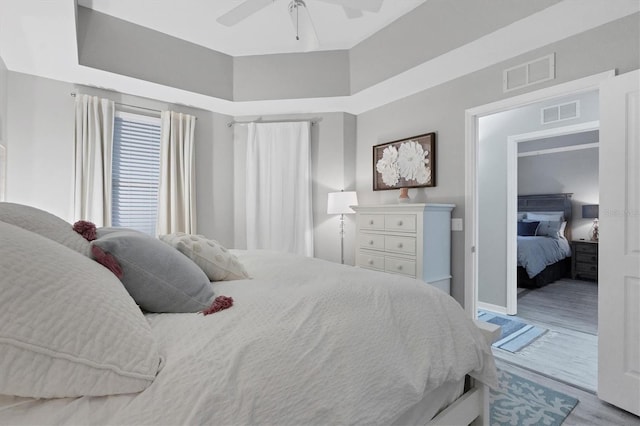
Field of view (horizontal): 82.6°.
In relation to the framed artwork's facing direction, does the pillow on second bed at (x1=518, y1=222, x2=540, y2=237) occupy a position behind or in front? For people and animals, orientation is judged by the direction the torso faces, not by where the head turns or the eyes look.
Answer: behind

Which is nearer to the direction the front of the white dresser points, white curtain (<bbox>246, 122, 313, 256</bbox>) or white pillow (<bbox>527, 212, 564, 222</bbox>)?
the white curtain

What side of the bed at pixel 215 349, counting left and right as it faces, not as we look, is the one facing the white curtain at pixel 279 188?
left

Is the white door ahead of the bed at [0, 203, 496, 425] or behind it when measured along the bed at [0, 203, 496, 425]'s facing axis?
ahead

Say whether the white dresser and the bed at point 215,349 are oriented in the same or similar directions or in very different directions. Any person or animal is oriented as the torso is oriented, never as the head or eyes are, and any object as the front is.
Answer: very different directions

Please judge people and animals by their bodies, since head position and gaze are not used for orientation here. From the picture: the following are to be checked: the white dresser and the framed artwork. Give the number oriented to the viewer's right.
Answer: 0

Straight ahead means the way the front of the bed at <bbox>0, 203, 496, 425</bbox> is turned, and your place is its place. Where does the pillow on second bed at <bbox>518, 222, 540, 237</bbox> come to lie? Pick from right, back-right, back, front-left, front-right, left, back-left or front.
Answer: front-left

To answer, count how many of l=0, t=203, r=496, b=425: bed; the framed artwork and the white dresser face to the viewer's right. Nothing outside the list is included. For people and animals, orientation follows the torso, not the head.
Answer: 1

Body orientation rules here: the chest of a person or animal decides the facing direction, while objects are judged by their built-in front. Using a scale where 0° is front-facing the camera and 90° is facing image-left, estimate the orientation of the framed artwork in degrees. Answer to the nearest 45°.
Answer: approximately 45°

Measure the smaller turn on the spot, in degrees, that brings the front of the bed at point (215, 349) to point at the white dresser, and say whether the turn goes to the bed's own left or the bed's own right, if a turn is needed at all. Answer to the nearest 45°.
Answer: approximately 45° to the bed's own left

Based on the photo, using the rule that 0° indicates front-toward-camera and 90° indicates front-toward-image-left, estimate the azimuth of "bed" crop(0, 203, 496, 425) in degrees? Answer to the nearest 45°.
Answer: approximately 270°

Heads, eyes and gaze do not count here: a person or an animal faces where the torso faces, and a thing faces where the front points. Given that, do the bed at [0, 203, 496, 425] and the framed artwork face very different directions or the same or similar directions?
very different directions

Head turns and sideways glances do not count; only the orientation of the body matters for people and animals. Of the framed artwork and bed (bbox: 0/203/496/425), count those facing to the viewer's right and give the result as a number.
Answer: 1

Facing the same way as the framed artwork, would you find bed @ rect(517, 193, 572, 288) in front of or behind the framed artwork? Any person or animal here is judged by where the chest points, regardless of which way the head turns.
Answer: behind

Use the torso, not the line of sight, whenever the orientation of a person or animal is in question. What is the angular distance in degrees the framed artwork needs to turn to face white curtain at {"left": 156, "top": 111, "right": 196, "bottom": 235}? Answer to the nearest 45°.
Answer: approximately 45° to its right

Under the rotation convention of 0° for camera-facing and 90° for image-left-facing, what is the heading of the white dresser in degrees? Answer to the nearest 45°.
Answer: approximately 45°
